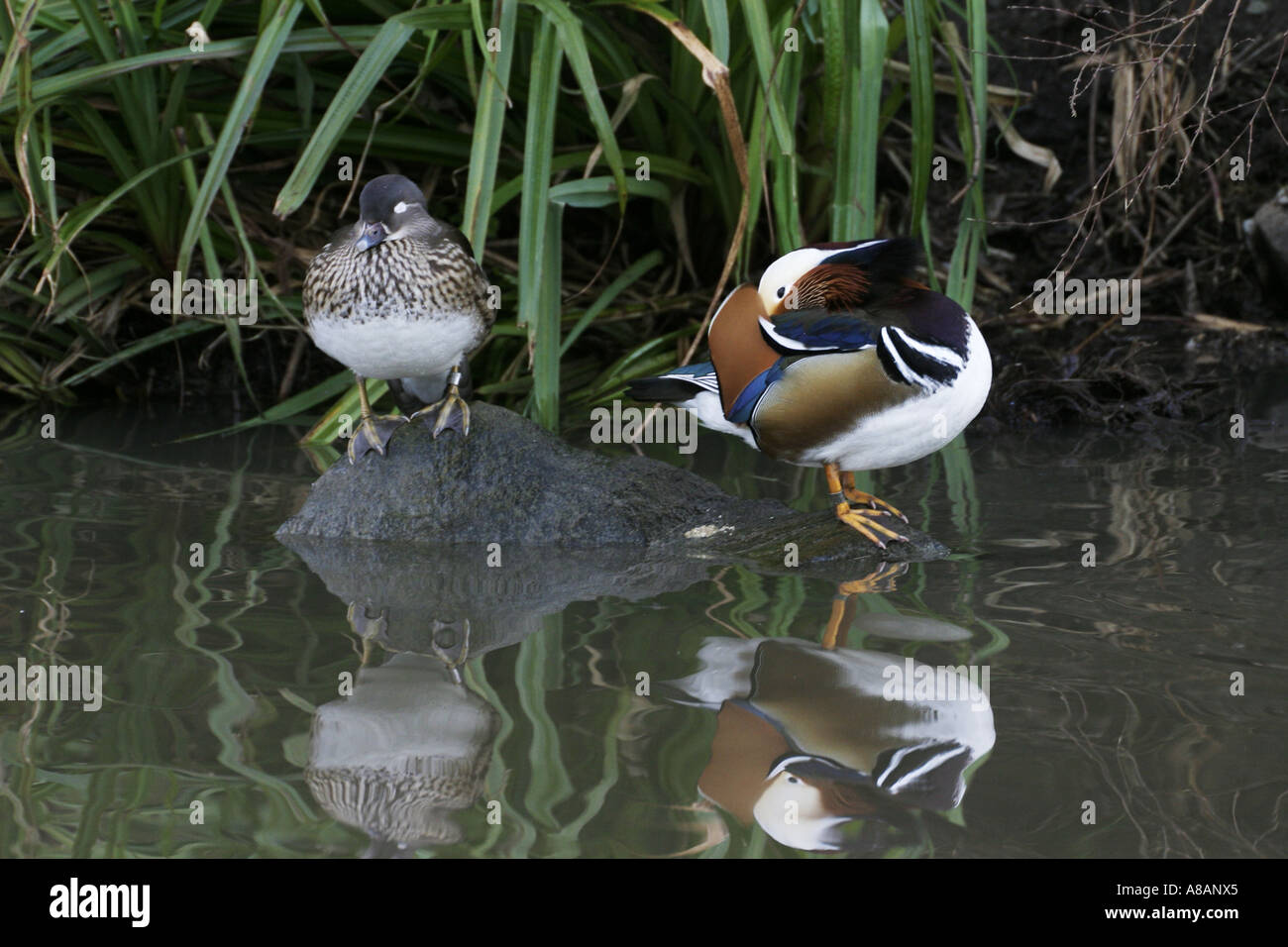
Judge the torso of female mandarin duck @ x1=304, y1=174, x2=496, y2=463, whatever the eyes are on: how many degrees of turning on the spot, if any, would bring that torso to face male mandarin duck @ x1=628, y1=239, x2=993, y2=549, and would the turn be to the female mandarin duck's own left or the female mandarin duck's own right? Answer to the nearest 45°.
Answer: approximately 90° to the female mandarin duck's own left

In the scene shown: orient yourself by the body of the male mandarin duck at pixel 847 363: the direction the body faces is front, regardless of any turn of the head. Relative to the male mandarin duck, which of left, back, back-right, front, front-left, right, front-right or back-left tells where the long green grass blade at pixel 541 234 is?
back-left

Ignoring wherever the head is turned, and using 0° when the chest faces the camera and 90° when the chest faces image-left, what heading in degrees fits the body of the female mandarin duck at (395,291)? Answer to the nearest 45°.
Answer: approximately 0°

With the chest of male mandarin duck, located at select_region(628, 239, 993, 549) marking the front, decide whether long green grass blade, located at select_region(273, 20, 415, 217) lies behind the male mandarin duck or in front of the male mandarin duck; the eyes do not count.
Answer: behind

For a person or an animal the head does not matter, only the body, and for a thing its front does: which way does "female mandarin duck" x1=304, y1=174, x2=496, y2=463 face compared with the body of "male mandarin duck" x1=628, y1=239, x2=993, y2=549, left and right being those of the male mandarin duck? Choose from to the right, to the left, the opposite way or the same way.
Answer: to the right

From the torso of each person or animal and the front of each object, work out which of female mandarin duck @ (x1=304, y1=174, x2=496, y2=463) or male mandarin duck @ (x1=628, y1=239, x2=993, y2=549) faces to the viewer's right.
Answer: the male mandarin duck

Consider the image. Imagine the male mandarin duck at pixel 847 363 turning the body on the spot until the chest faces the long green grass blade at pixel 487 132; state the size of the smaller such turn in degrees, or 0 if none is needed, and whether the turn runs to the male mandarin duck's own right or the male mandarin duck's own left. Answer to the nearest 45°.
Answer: approximately 135° to the male mandarin duck's own left

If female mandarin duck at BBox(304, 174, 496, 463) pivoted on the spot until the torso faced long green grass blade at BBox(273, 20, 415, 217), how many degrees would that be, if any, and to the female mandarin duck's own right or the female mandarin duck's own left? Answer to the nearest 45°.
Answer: approximately 180°

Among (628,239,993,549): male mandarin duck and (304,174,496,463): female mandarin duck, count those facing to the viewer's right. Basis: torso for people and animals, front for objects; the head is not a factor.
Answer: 1

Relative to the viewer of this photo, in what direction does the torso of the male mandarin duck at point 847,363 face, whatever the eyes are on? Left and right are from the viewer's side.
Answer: facing to the right of the viewer
